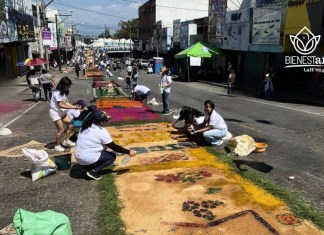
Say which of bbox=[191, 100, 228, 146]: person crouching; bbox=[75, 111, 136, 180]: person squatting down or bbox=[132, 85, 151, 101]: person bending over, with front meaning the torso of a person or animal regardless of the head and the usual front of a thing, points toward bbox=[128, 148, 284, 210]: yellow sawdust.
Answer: bbox=[75, 111, 136, 180]: person squatting down

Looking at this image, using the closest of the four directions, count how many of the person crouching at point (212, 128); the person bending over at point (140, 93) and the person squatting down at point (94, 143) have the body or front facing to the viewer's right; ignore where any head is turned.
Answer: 1

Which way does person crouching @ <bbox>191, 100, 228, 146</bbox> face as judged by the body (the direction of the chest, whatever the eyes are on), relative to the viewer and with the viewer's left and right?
facing to the left of the viewer

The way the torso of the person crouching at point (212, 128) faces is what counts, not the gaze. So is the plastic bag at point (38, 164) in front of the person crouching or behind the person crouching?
in front

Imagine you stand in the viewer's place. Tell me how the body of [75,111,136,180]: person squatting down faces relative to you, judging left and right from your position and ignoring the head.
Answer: facing to the right of the viewer

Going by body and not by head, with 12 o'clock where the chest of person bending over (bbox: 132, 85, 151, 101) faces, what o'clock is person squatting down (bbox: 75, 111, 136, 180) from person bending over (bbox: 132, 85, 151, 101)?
person squatting down (bbox: 75, 111, 136, 180) is roughly at 9 o'clock from person bending over (bbox: 132, 85, 151, 101).

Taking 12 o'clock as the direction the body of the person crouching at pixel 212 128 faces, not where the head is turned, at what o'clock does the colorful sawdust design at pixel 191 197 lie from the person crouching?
The colorful sawdust design is roughly at 9 o'clock from the person crouching.

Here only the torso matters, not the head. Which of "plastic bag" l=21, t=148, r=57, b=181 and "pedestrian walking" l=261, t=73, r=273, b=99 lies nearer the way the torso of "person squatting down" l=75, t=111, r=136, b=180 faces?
the pedestrian walking

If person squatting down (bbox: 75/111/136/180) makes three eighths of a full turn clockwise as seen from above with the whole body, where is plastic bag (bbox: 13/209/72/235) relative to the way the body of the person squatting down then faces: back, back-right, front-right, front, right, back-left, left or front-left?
front-left

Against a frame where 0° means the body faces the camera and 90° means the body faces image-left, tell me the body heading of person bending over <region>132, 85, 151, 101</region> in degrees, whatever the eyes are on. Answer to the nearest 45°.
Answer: approximately 90°

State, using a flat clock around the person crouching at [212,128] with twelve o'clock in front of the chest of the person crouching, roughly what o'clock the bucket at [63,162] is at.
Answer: The bucket is roughly at 11 o'clock from the person crouching.

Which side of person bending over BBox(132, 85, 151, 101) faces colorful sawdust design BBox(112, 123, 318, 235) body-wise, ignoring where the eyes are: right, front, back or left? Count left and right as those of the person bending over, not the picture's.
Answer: left

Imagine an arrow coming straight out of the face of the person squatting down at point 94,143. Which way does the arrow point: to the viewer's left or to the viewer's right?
to the viewer's right

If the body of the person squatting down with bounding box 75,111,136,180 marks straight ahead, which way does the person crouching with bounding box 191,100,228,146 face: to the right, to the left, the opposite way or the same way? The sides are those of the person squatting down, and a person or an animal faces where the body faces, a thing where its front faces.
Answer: the opposite way
